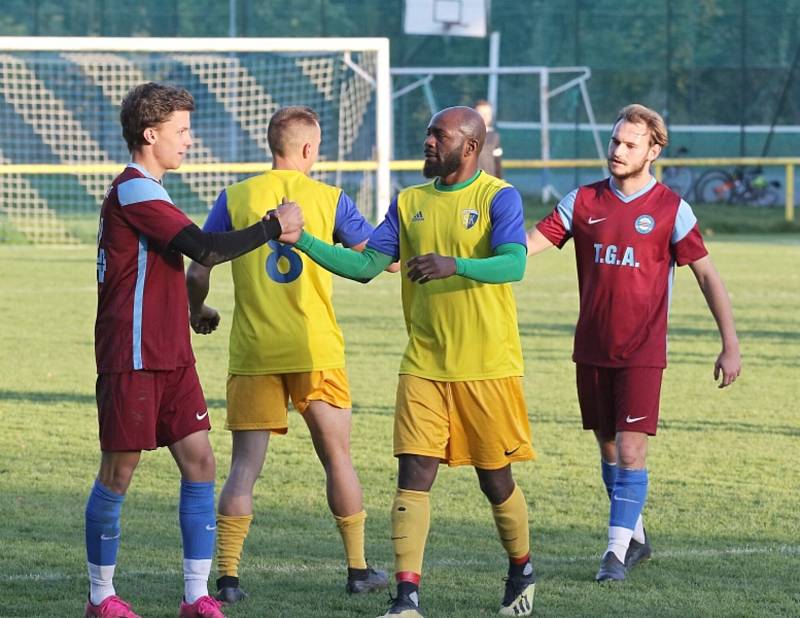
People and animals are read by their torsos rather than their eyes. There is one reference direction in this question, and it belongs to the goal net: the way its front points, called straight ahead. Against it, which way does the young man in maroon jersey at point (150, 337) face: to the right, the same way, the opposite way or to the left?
to the left

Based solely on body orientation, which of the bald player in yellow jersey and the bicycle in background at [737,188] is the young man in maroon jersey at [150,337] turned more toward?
the bald player in yellow jersey

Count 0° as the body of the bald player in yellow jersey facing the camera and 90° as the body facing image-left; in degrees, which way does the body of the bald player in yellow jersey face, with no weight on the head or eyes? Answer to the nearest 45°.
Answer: approximately 45°

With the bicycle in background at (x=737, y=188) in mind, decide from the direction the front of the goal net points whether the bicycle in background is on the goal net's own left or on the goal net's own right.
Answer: on the goal net's own left

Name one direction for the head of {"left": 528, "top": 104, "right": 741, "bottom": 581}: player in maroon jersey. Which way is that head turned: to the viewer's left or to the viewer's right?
to the viewer's left

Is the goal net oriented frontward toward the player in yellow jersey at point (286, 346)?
yes

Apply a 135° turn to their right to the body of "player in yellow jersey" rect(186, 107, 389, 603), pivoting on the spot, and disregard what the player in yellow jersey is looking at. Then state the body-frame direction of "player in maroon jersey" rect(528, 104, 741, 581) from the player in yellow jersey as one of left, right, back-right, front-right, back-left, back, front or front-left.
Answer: front-left

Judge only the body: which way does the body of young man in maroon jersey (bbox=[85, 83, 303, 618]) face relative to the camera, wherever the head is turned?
to the viewer's right

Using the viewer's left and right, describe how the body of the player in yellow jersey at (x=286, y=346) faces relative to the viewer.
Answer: facing away from the viewer

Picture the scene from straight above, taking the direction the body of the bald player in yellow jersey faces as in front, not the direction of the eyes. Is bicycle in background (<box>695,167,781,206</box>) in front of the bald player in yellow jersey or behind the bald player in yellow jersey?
behind

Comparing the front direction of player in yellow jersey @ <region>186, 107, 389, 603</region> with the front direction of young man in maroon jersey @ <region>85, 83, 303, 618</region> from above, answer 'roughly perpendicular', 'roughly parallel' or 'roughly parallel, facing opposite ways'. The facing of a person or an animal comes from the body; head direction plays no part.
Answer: roughly perpendicular
